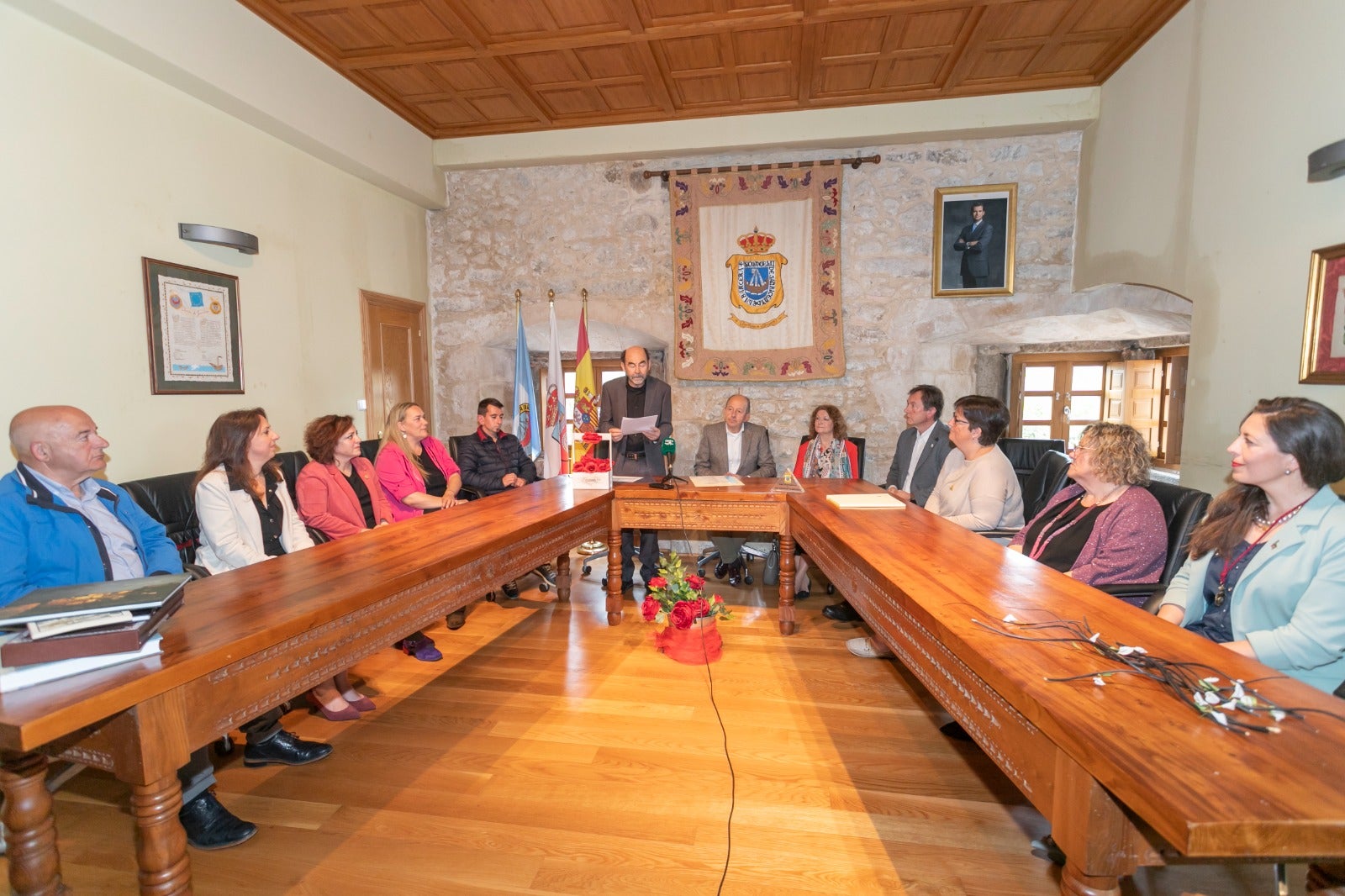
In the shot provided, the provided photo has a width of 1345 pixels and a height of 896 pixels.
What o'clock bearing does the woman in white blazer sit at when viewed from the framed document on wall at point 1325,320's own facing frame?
The woman in white blazer is roughly at 12 o'clock from the framed document on wall.

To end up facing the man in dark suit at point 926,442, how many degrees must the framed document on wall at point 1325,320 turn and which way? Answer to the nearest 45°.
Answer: approximately 45° to its right

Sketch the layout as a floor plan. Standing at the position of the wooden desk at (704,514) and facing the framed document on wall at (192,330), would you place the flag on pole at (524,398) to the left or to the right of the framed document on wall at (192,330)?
right

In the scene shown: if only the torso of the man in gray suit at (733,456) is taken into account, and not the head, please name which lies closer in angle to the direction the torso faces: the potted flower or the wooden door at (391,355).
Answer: the potted flower

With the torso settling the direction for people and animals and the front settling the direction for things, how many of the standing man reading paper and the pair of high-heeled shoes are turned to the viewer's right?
1

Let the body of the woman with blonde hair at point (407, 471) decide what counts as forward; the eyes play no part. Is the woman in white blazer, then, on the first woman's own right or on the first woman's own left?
on the first woman's own right

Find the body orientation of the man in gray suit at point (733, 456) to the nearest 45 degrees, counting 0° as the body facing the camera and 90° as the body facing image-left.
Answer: approximately 0°

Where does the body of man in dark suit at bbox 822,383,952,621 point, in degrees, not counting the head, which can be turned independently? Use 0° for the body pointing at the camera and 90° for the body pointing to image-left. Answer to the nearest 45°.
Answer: approximately 45°

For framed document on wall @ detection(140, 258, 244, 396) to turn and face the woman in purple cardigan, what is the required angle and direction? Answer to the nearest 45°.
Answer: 0° — it already faces them

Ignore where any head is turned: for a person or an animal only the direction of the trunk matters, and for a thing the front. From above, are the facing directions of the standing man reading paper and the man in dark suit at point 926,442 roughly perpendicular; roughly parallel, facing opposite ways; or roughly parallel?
roughly perpendicular

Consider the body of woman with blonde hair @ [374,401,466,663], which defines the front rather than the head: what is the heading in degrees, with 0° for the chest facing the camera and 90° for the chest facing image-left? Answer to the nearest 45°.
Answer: approximately 315°

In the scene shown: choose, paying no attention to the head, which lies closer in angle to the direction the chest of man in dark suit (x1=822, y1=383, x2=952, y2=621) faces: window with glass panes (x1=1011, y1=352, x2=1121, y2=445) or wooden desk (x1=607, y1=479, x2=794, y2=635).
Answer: the wooden desk

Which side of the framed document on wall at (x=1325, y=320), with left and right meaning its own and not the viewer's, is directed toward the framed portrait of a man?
right

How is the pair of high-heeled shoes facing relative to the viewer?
to the viewer's right

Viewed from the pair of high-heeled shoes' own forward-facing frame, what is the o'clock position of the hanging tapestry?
The hanging tapestry is roughly at 11 o'clock from the pair of high-heeled shoes.

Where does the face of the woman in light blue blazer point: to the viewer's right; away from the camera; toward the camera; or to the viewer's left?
to the viewer's left

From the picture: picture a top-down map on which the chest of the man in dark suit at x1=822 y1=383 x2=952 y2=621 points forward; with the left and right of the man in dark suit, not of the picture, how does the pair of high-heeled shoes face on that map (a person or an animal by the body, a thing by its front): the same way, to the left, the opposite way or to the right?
the opposite way
